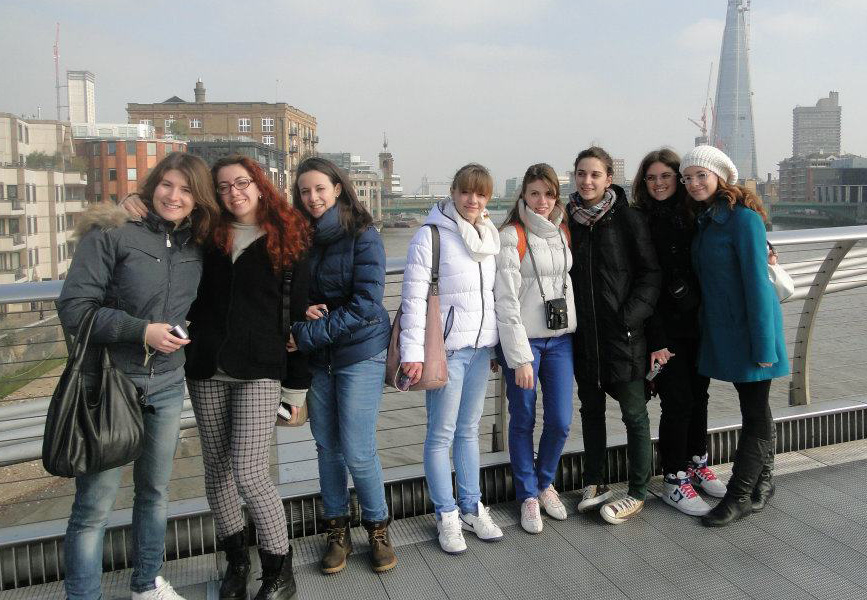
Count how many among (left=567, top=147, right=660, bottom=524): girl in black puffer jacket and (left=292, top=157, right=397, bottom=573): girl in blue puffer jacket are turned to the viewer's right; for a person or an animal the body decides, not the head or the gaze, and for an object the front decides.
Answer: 0

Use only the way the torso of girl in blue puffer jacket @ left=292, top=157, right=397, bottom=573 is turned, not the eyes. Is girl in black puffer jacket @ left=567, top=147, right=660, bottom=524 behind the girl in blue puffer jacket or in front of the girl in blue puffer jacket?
behind

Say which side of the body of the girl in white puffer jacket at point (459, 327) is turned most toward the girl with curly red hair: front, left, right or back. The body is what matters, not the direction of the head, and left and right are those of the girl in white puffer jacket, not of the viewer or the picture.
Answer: right

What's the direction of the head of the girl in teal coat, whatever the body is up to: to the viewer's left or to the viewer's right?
to the viewer's left

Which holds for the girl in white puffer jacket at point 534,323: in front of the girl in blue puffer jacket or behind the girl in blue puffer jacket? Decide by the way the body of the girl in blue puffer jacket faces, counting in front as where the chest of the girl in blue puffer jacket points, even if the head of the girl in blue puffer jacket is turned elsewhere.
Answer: behind

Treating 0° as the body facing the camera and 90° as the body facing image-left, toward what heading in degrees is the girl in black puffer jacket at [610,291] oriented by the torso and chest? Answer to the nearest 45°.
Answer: approximately 45°

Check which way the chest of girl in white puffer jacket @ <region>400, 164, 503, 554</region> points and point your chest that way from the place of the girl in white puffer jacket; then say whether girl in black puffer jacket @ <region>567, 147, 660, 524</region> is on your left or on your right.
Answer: on your left

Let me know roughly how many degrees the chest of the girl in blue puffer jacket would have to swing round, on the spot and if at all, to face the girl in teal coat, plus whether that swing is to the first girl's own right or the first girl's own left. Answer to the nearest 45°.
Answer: approximately 135° to the first girl's own left
